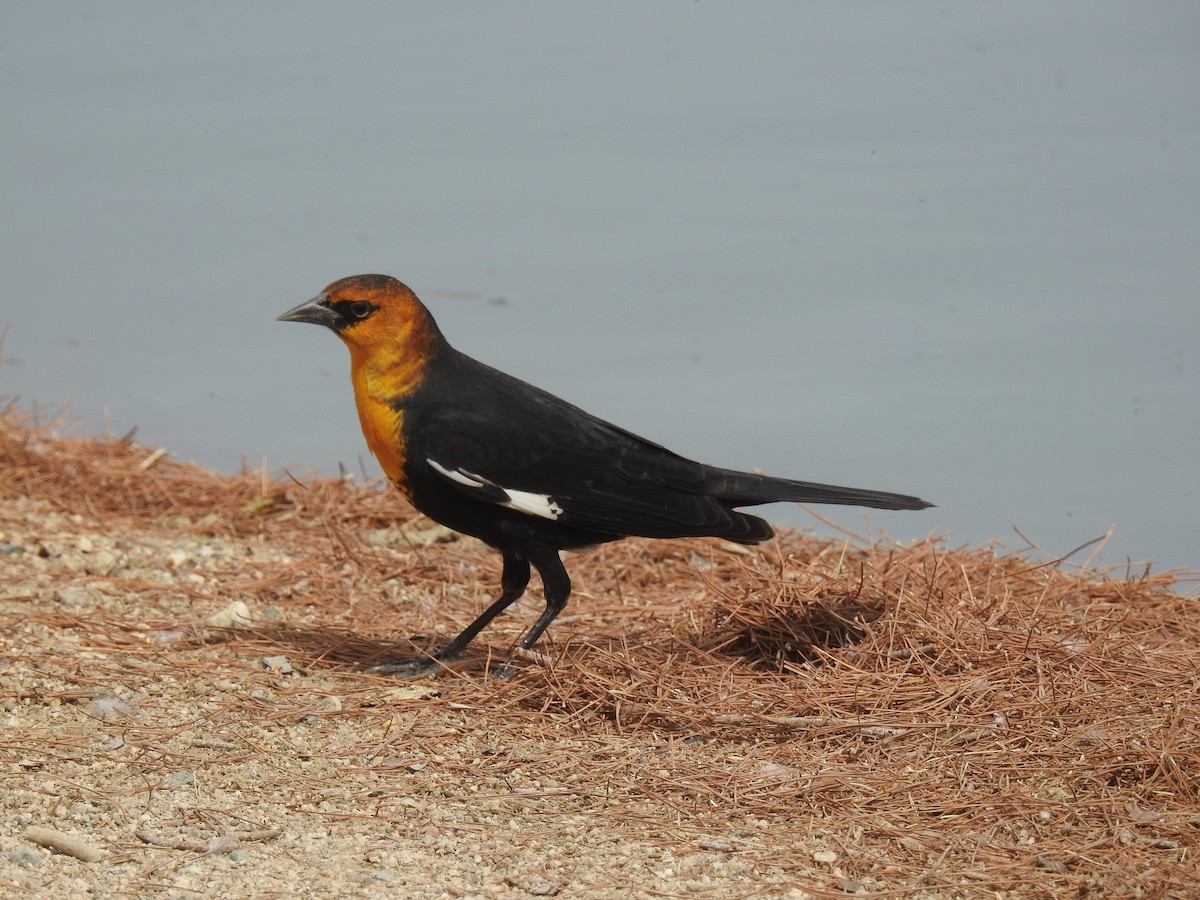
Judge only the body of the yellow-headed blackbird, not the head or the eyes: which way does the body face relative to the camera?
to the viewer's left

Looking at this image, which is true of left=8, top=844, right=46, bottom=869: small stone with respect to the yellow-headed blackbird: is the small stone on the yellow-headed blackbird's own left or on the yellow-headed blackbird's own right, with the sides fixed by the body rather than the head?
on the yellow-headed blackbird's own left

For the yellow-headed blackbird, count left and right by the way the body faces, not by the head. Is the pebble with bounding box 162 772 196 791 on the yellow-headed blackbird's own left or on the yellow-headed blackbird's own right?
on the yellow-headed blackbird's own left
